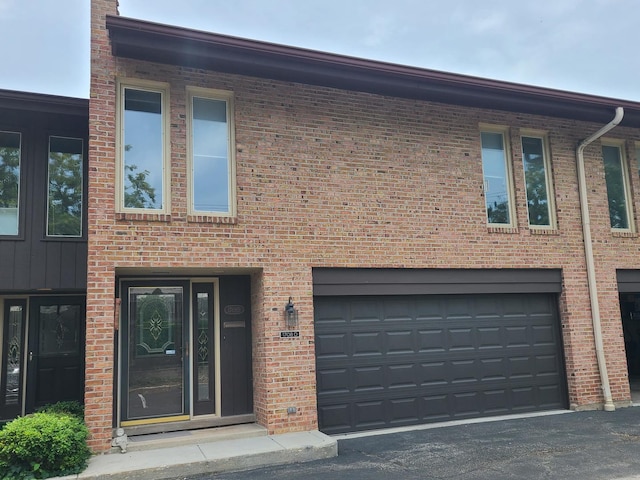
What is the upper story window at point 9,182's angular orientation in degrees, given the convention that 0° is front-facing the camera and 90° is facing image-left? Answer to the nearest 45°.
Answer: approximately 0°

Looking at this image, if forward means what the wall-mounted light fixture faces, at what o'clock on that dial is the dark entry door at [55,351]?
The dark entry door is roughly at 4 o'clock from the wall-mounted light fixture.

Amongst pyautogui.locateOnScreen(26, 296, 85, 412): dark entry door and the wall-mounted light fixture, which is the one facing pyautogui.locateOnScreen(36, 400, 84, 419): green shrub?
the dark entry door

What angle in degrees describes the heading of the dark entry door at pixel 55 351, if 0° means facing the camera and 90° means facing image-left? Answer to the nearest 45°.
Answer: approximately 0°

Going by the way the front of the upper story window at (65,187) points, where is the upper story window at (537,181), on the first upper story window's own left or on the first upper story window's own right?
on the first upper story window's own left

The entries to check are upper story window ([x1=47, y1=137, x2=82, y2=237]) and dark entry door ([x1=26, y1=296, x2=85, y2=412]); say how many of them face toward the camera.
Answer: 2

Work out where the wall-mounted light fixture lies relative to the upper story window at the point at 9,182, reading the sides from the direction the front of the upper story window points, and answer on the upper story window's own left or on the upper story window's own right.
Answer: on the upper story window's own left

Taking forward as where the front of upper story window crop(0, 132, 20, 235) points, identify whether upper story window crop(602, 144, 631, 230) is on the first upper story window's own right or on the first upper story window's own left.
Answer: on the first upper story window's own left

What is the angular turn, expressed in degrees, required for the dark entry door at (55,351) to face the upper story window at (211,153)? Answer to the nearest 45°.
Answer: approximately 45° to its left
